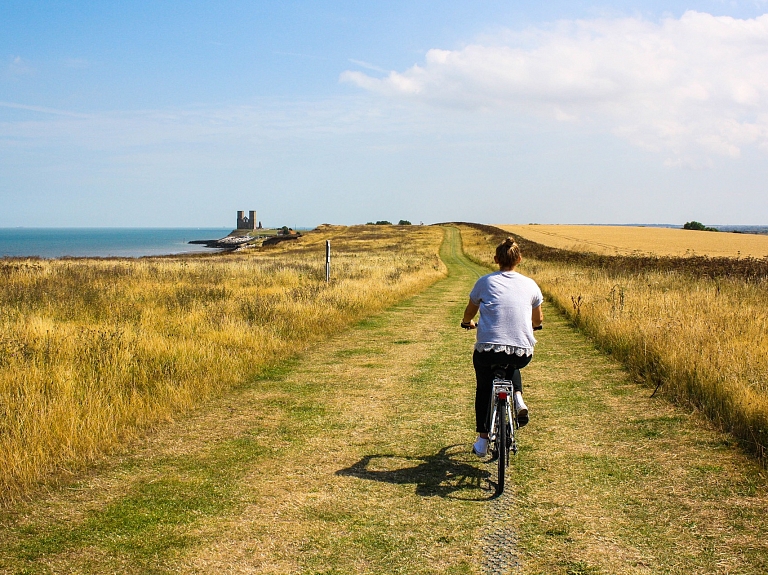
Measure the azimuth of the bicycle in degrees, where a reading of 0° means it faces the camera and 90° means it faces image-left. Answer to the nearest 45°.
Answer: approximately 180°

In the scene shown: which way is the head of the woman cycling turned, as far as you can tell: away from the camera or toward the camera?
away from the camera

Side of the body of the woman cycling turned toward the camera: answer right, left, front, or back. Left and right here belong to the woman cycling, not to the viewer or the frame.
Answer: back
